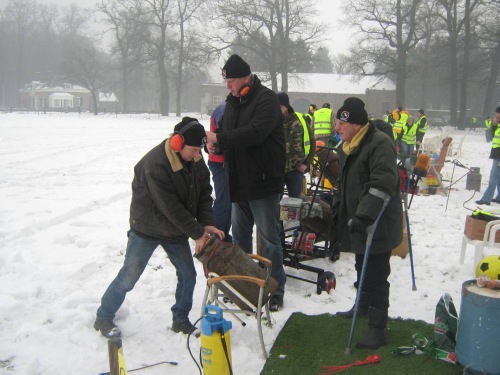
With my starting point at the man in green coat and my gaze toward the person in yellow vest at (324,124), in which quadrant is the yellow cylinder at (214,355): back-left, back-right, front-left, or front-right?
back-left

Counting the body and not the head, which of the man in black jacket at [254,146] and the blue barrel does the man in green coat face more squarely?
the man in black jacket

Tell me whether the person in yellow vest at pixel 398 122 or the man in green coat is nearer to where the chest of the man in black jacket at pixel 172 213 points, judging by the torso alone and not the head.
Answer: the man in green coat

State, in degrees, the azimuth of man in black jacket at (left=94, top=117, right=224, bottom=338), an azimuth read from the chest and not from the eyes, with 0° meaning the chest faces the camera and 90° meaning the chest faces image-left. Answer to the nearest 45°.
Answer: approximately 315°

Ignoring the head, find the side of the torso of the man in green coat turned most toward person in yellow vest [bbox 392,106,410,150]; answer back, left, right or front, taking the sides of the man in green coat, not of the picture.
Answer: right

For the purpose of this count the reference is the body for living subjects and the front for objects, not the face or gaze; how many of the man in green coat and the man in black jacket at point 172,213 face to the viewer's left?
1

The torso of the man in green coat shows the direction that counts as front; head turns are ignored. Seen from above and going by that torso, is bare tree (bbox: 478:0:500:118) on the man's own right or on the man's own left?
on the man's own right

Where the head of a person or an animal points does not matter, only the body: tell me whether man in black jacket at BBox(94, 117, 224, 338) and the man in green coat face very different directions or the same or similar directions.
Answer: very different directions

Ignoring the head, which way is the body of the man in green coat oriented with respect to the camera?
to the viewer's left

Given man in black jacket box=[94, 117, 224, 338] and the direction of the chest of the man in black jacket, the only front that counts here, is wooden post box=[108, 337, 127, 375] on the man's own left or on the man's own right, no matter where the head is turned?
on the man's own right

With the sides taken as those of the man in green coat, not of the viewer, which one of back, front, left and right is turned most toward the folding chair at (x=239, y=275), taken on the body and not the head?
front

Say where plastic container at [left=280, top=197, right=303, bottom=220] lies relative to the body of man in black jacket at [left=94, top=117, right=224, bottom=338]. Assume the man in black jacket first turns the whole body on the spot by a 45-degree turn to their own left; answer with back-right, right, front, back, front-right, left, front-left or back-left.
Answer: front-left

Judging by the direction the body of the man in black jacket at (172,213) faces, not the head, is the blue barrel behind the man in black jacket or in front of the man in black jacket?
in front

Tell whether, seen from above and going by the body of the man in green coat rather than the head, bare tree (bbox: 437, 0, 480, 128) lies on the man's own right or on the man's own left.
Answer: on the man's own right

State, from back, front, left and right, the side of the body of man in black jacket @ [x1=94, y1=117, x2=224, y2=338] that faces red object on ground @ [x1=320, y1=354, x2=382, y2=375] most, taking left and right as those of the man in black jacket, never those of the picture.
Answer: front

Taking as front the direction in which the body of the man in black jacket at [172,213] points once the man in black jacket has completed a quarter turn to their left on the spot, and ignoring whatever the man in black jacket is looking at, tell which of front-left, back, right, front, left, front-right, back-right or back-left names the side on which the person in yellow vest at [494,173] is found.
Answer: front

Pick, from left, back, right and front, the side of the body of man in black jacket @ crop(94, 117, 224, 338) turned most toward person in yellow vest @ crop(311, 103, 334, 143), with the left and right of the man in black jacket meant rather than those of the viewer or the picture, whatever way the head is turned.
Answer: left
